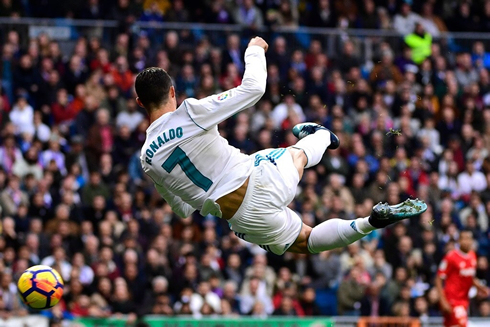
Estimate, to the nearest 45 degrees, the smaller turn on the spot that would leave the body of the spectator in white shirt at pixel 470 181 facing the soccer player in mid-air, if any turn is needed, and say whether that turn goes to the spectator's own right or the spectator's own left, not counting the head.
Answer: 0° — they already face them

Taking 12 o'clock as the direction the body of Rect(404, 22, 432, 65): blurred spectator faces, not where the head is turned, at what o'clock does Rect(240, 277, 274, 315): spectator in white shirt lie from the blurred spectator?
The spectator in white shirt is roughly at 1 o'clock from the blurred spectator.

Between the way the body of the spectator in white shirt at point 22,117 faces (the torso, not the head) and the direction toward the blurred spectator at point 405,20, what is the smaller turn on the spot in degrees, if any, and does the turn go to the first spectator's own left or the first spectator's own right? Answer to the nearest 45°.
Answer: approximately 90° to the first spectator's own left

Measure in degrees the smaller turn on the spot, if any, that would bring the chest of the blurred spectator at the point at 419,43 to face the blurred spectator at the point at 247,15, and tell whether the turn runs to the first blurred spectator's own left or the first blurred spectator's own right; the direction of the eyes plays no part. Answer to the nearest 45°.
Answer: approximately 90° to the first blurred spectator's own right
